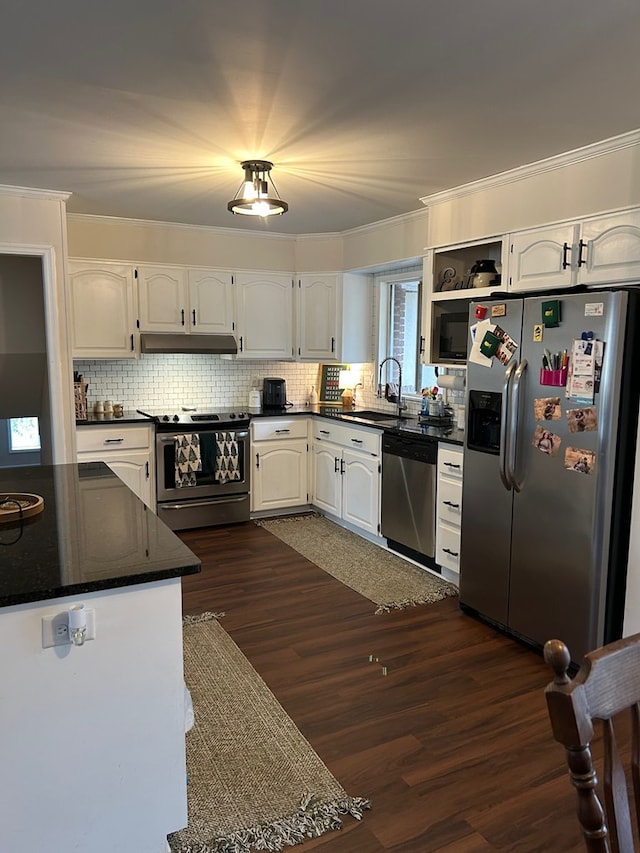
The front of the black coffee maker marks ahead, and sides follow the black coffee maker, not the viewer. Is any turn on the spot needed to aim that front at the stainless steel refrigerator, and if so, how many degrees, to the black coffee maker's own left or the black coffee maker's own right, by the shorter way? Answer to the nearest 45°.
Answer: approximately 45° to the black coffee maker's own left

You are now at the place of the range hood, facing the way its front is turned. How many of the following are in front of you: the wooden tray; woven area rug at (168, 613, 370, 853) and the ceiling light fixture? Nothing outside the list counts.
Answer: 3

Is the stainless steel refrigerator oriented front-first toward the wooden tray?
yes

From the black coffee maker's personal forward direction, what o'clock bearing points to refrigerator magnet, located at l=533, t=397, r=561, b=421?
The refrigerator magnet is roughly at 11 o'clock from the black coffee maker.

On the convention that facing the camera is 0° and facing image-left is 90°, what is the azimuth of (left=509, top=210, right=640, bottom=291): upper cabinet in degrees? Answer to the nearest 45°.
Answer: approximately 45°

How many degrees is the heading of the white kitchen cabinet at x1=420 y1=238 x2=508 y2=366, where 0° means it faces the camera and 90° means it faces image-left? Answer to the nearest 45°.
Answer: approximately 45°

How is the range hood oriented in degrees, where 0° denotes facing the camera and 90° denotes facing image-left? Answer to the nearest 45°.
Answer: approximately 0°

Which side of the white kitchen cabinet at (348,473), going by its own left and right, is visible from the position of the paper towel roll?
left

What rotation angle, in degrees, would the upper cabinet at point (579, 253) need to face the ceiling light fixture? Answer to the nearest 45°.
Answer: approximately 45° to its right

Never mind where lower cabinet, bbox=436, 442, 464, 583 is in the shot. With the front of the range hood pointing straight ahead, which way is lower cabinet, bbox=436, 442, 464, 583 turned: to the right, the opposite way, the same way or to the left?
to the right

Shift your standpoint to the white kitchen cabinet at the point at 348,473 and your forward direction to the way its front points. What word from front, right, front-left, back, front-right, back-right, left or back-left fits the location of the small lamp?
back-right

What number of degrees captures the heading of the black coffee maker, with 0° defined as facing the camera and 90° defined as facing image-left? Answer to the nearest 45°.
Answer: approximately 0°
